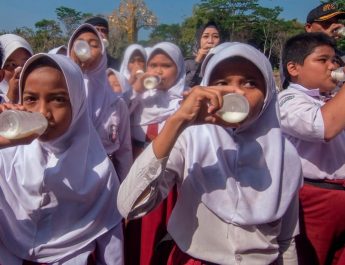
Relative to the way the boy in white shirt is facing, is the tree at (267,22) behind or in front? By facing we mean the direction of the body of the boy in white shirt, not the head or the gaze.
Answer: behind

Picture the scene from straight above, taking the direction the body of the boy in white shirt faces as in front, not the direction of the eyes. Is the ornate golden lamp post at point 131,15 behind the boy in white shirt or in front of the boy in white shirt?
behind
